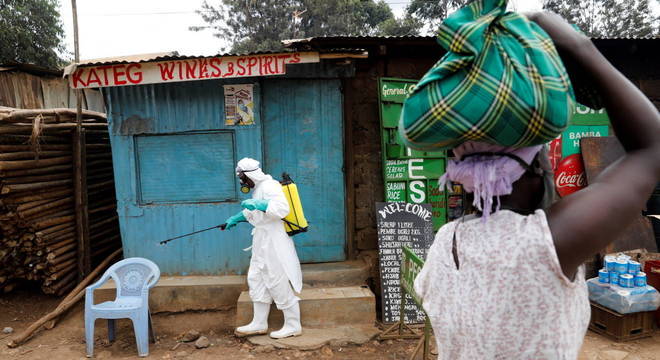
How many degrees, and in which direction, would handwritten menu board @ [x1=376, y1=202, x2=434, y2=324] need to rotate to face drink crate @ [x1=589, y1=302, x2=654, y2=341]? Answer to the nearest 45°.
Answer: approximately 90° to its left

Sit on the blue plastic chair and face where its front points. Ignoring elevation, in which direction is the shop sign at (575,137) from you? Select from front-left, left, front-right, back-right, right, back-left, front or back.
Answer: back-left

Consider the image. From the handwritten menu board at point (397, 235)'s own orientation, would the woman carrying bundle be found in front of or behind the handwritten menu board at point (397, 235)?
in front

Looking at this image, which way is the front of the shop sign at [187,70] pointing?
toward the camera

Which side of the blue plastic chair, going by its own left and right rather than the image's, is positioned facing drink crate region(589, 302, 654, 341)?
left

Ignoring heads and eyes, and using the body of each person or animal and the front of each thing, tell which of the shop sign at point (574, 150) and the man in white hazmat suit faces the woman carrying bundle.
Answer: the shop sign

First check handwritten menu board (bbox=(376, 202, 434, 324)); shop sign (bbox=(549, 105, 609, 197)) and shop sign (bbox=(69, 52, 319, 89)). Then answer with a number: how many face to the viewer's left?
0

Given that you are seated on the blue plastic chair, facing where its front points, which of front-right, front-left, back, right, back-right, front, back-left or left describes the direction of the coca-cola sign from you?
back-left

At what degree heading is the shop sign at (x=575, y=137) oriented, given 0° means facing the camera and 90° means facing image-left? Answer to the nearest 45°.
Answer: approximately 0°

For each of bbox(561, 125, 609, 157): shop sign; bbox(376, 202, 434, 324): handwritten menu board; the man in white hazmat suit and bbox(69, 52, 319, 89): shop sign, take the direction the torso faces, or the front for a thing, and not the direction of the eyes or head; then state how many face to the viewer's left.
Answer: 1

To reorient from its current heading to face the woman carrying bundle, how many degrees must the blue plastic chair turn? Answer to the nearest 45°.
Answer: approximately 45° to its left

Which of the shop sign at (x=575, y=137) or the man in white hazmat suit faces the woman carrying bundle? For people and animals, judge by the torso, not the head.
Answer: the shop sign

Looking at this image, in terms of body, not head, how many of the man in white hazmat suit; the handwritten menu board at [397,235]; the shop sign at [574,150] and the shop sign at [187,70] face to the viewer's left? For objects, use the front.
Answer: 1

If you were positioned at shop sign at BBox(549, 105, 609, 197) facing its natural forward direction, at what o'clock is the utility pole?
The utility pole is roughly at 2 o'clock from the shop sign.
